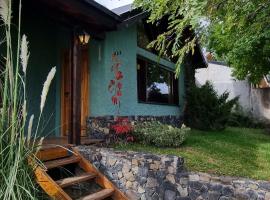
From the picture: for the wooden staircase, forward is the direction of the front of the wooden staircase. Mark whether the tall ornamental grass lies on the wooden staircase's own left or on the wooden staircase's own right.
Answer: on the wooden staircase's own right

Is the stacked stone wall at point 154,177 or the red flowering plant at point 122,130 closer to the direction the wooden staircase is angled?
the stacked stone wall

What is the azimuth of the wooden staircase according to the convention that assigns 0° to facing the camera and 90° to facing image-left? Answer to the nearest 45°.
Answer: approximately 315°

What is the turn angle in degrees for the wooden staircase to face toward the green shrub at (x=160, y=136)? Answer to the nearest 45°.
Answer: approximately 90° to its left

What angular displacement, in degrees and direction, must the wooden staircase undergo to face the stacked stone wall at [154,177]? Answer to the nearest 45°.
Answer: approximately 45° to its left

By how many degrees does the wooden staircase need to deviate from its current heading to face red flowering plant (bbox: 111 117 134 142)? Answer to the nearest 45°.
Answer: approximately 90° to its left

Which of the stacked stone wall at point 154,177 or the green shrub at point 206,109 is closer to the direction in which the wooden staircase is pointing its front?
the stacked stone wall

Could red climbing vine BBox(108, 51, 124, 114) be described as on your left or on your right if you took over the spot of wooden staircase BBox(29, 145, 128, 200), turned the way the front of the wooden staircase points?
on your left

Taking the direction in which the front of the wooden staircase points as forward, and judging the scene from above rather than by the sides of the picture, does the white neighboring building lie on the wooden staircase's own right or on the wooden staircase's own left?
on the wooden staircase's own left

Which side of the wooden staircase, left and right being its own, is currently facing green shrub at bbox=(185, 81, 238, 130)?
left
